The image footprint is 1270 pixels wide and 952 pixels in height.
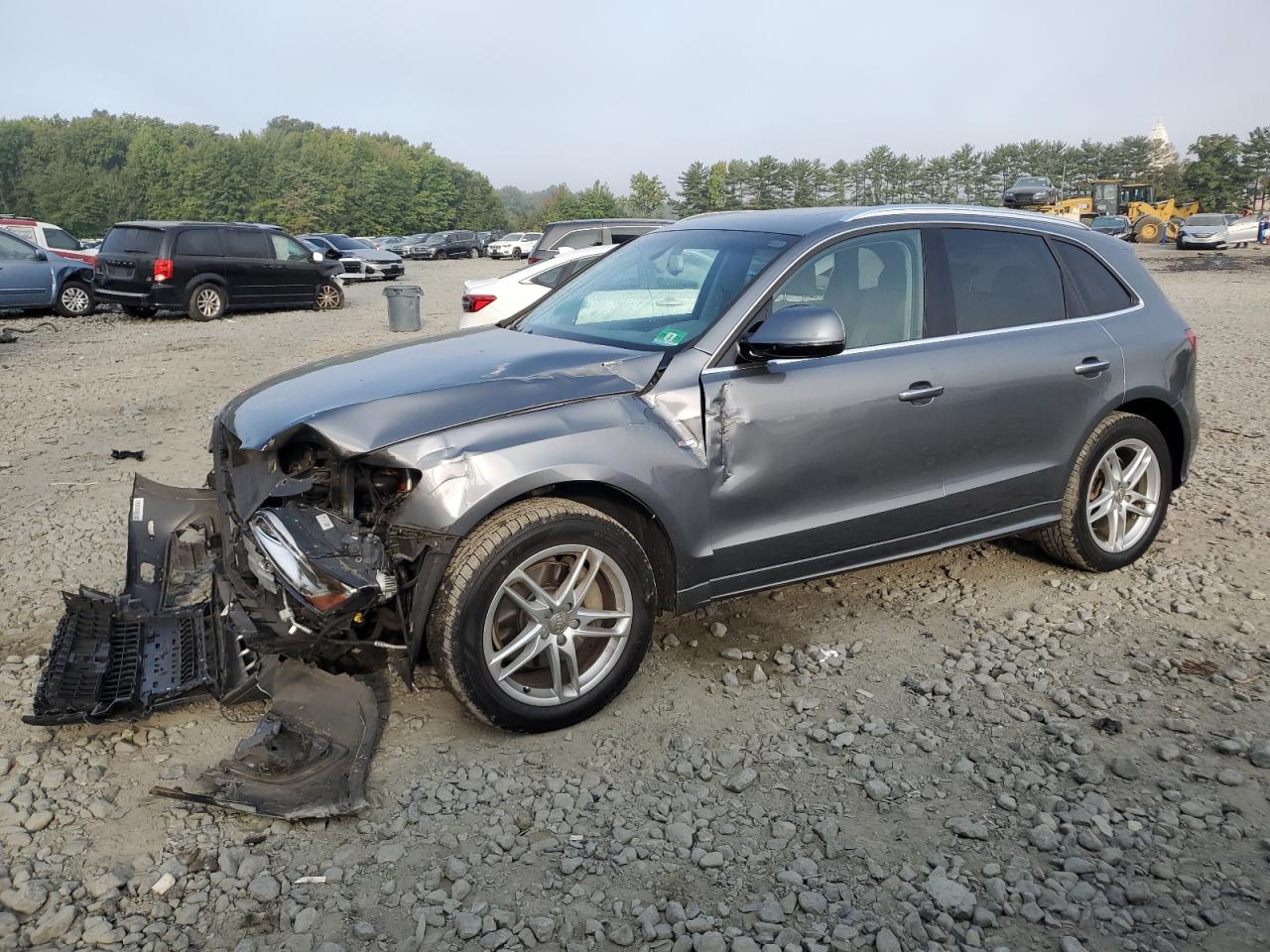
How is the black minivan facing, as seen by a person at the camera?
facing away from the viewer and to the right of the viewer

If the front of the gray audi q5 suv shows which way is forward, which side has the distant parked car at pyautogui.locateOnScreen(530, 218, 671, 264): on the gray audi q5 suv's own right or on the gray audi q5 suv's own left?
on the gray audi q5 suv's own right

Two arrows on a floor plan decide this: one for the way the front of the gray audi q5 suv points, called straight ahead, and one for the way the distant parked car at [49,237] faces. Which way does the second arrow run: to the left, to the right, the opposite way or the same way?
the opposite way

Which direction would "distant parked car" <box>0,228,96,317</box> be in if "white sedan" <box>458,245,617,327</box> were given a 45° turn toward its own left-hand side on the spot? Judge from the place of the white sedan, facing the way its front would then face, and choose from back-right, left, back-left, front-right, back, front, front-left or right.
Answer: front-left

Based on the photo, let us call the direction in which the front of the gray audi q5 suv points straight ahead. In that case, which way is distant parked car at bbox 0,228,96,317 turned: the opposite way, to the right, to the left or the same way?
the opposite way

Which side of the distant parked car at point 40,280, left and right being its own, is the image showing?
right

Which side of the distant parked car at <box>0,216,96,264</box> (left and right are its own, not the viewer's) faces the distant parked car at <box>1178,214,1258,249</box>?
front

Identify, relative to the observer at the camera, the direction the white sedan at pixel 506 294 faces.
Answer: facing away from the viewer and to the right of the viewer

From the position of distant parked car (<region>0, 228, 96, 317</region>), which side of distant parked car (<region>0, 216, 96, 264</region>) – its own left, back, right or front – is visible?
right

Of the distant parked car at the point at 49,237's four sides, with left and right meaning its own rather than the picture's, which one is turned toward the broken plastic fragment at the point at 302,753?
right

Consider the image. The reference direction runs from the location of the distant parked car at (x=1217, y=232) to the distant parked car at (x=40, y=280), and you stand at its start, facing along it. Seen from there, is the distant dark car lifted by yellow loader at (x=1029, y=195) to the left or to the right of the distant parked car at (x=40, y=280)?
right

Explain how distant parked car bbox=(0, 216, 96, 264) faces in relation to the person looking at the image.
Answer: facing to the right of the viewer
